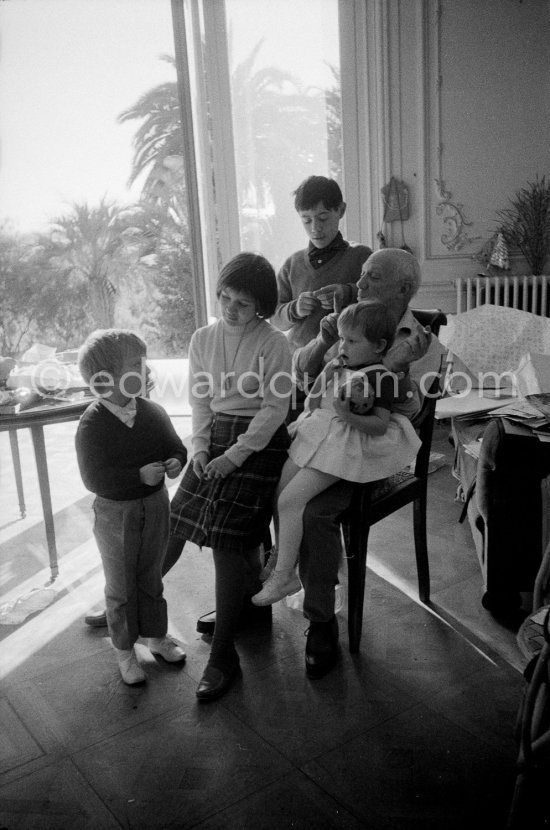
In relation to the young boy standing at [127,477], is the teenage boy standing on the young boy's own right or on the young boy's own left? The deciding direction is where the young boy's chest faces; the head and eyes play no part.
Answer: on the young boy's own left

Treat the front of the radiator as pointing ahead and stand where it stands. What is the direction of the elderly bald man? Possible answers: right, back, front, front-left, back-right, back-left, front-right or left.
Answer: front

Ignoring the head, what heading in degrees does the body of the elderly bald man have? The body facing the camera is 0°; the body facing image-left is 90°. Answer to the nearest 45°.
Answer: approximately 45°

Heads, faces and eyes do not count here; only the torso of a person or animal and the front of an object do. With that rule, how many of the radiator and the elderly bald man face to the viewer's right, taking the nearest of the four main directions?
0

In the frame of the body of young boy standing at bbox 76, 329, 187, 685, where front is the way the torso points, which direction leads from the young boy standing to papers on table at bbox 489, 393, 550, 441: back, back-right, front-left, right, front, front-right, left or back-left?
front-left

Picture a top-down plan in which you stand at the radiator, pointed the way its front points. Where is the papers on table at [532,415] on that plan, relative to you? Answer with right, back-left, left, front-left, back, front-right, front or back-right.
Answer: front

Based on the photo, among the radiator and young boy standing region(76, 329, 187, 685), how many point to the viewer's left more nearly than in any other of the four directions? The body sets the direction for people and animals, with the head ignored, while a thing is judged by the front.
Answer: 0

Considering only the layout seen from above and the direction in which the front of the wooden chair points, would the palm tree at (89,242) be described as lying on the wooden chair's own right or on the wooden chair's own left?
on the wooden chair's own right

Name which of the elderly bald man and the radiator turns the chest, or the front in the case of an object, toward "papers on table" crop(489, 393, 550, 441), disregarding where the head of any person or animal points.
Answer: the radiator

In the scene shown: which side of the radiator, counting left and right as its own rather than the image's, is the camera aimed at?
front

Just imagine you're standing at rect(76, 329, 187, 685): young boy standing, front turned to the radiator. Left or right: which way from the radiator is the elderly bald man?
right

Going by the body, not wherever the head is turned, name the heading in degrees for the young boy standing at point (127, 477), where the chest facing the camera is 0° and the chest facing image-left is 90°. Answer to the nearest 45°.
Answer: approximately 315°

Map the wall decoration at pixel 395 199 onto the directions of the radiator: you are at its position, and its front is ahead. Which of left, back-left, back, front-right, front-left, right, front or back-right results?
right

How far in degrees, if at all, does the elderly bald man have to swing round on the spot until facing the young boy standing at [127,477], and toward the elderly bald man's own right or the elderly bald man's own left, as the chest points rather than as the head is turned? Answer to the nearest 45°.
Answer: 0° — they already face them
